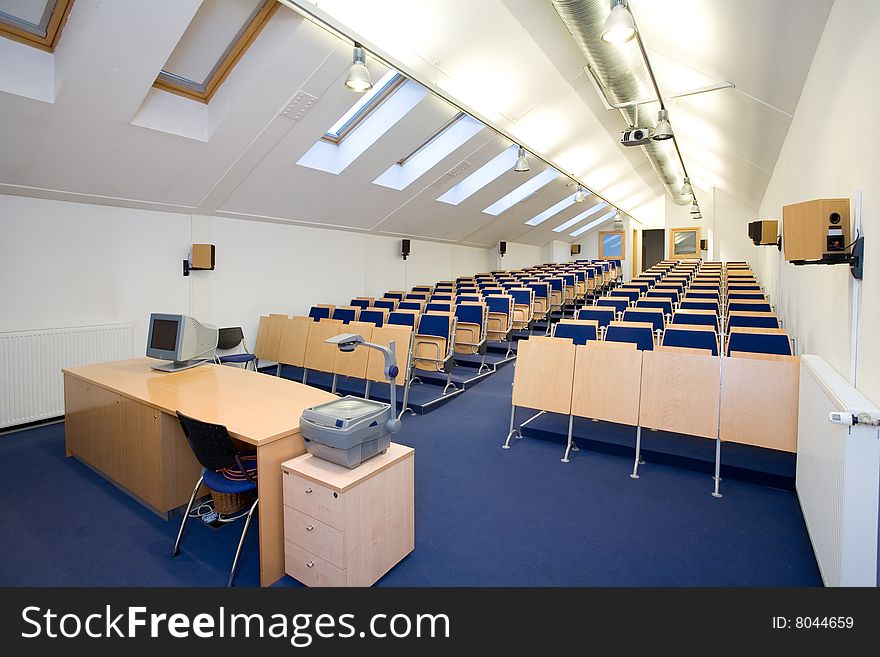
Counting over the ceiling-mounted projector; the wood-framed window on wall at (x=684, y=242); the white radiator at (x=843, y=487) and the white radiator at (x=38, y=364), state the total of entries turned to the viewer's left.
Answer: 1

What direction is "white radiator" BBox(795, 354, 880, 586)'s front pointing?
to the viewer's left

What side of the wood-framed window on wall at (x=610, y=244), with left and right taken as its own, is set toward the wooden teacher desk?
front

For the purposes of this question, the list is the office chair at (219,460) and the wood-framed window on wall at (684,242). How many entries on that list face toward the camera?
1

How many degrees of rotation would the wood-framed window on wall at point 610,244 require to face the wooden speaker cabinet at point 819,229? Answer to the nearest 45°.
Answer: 0° — it already faces it

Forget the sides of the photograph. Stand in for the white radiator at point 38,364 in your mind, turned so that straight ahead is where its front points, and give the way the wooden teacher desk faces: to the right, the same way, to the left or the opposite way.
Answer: to the right

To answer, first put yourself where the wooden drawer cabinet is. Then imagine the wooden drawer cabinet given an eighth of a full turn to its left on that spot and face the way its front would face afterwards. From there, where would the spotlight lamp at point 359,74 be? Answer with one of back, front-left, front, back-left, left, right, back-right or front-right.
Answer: back

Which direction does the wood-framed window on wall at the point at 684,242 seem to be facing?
toward the camera

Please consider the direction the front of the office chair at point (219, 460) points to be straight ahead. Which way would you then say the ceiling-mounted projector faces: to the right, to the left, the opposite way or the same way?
the opposite way

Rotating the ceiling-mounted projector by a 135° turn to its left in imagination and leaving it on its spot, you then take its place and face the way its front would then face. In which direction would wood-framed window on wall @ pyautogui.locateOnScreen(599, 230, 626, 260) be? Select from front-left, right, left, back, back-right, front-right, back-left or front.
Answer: front-left

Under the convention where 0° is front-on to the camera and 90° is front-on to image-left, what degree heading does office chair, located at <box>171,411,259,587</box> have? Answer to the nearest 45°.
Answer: approximately 225°

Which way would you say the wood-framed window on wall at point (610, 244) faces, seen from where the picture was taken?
facing the viewer

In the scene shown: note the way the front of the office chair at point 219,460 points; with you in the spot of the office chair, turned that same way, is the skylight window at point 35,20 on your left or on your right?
on your left
